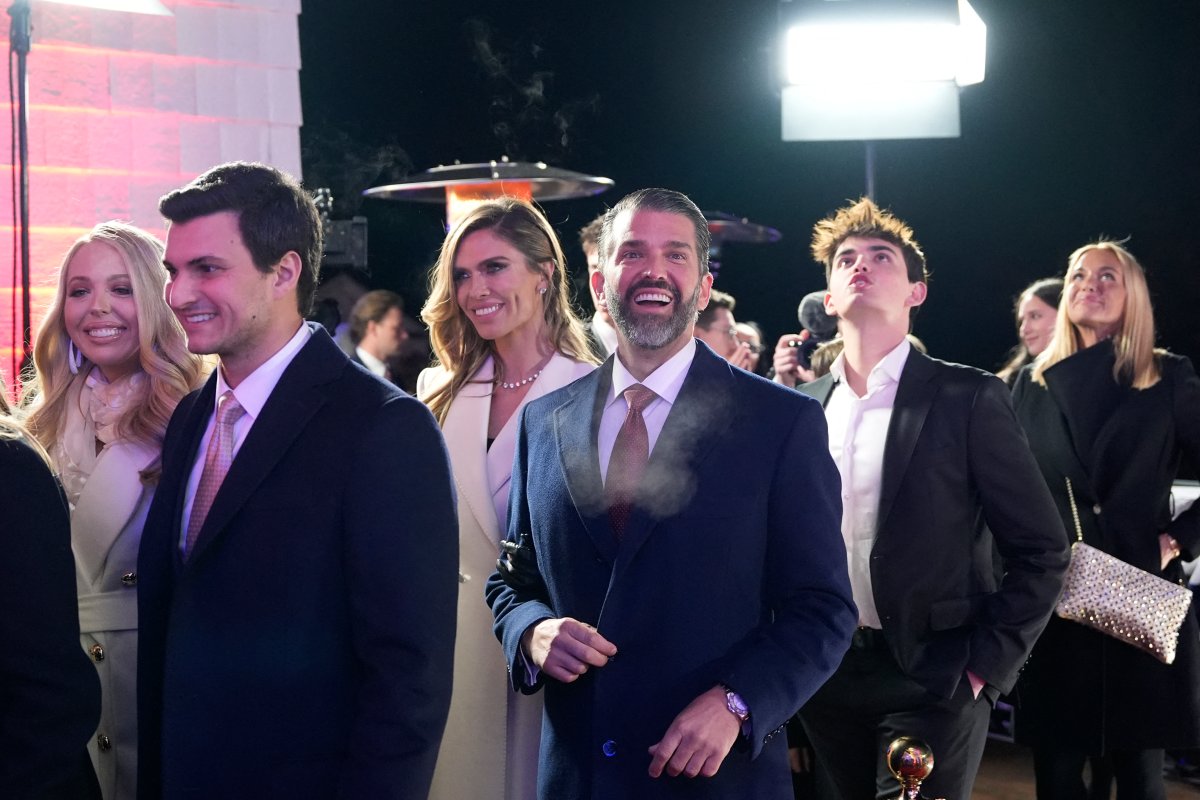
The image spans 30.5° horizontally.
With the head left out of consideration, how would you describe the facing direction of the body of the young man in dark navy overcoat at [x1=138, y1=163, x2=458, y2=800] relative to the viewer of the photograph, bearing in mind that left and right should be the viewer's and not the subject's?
facing the viewer and to the left of the viewer

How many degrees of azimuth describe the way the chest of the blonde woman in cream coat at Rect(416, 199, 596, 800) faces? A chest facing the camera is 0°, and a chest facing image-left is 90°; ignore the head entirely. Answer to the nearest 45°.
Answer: approximately 45°

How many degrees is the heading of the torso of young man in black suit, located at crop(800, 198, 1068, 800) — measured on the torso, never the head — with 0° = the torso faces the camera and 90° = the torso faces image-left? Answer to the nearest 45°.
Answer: approximately 45°

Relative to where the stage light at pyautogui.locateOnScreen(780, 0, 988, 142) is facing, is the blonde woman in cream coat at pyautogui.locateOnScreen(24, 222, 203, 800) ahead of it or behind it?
ahead

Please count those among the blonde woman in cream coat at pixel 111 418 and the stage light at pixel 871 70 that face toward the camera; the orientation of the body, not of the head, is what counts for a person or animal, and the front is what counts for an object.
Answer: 2

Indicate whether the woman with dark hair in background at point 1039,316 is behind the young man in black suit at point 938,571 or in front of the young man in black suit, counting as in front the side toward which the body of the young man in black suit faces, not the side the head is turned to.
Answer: behind

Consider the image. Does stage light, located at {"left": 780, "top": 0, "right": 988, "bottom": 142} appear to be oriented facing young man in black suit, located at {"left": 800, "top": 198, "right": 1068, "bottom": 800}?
yes

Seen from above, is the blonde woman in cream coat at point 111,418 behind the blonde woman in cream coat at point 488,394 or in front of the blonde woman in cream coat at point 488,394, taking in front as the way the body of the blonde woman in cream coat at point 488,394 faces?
in front

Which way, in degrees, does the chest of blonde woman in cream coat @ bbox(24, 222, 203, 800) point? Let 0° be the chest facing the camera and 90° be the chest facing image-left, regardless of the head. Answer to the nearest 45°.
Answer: approximately 0°

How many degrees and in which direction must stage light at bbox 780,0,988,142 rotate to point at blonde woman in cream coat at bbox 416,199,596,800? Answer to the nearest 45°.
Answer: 0° — it already faces them
